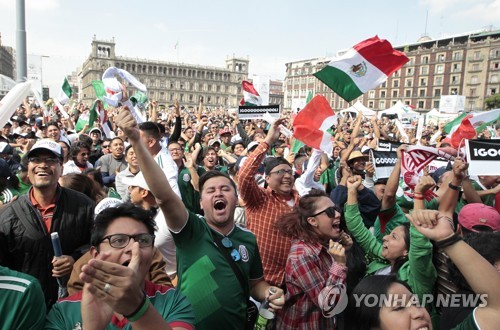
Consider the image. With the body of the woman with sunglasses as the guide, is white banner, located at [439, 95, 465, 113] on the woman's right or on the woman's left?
on the woman's left

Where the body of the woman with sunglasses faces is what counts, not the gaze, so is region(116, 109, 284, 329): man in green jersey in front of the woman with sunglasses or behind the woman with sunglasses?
behind
